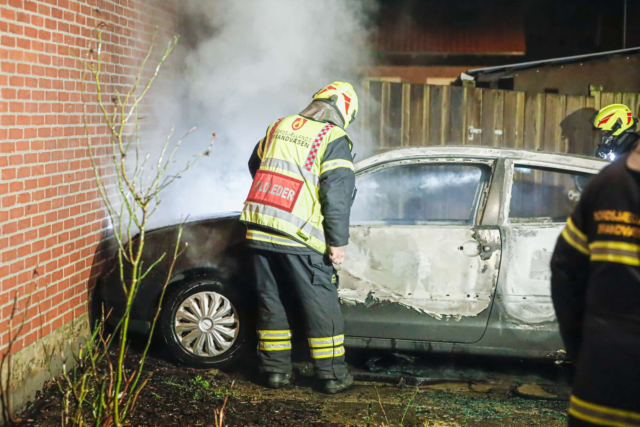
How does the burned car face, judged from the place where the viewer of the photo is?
facing to the left of the viewer

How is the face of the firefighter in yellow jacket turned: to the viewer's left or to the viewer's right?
to the viewer's right

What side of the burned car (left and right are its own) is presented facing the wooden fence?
right

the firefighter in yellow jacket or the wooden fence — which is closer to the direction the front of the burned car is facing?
the firefighter in yellow jacket
